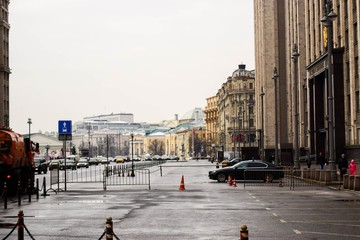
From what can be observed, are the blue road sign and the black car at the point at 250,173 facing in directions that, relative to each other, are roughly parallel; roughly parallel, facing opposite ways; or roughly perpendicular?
roughly perpendicular

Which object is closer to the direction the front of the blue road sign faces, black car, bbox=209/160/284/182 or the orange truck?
the orange truck

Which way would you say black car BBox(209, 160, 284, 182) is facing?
to the viewer's left

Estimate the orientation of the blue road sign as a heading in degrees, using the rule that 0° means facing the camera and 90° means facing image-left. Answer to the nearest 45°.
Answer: approximately 0°

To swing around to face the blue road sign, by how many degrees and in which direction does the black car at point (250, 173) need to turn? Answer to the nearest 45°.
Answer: approximately 45° to its left

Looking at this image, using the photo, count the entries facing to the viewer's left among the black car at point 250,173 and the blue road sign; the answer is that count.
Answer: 1

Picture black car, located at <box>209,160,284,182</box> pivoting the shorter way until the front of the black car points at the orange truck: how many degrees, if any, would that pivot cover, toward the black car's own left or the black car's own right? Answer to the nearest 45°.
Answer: approximately 45° to the black car's own left

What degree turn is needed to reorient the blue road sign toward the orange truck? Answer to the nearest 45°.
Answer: approximately 45° to its right

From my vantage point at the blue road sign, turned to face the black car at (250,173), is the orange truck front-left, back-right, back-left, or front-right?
back-right
